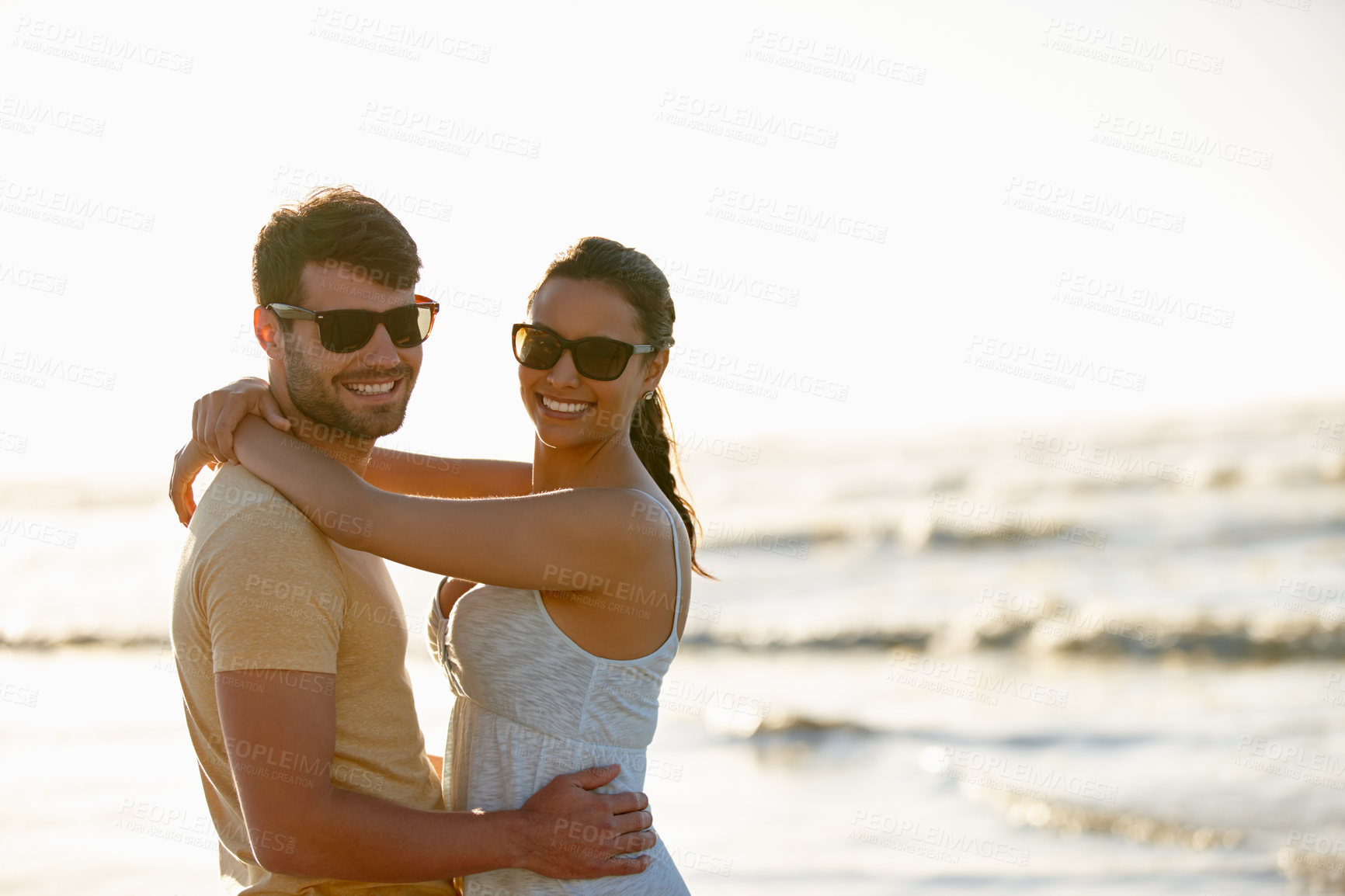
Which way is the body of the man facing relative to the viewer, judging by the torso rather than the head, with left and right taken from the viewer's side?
facing to the right of the viewer

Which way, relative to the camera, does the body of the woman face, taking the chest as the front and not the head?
to the viewer's left

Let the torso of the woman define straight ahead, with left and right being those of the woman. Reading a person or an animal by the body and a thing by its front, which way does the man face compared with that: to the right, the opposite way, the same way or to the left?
the opposite way
